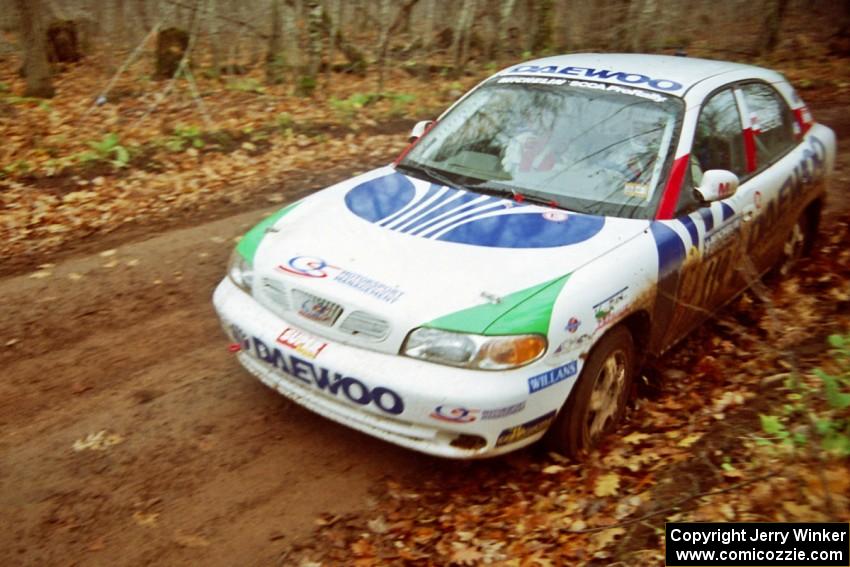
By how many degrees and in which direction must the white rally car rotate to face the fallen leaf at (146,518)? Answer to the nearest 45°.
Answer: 0° — it already faces it

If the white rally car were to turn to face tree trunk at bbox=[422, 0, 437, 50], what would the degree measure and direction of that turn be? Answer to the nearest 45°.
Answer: approximately 135° to its right

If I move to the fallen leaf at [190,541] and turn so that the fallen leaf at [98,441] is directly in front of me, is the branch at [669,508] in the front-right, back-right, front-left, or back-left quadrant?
back-right

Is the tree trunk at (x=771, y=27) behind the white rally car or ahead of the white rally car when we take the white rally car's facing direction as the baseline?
behind

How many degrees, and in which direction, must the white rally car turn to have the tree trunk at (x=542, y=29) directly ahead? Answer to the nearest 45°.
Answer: approximately 135° to its right

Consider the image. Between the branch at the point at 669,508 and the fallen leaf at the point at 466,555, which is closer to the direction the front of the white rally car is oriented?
the fallen leaf

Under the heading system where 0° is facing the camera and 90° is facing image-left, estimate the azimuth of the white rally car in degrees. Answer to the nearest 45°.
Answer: approximately 45°
